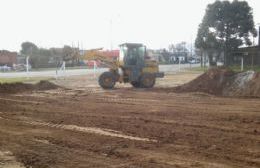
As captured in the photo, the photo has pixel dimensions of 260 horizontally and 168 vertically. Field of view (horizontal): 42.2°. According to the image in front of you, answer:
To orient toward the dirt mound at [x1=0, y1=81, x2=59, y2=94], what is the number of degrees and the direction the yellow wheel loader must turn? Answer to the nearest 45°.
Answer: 0° — it already faces it

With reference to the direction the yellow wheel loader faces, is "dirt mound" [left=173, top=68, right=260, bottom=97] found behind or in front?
behind

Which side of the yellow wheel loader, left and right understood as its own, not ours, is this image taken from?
left
